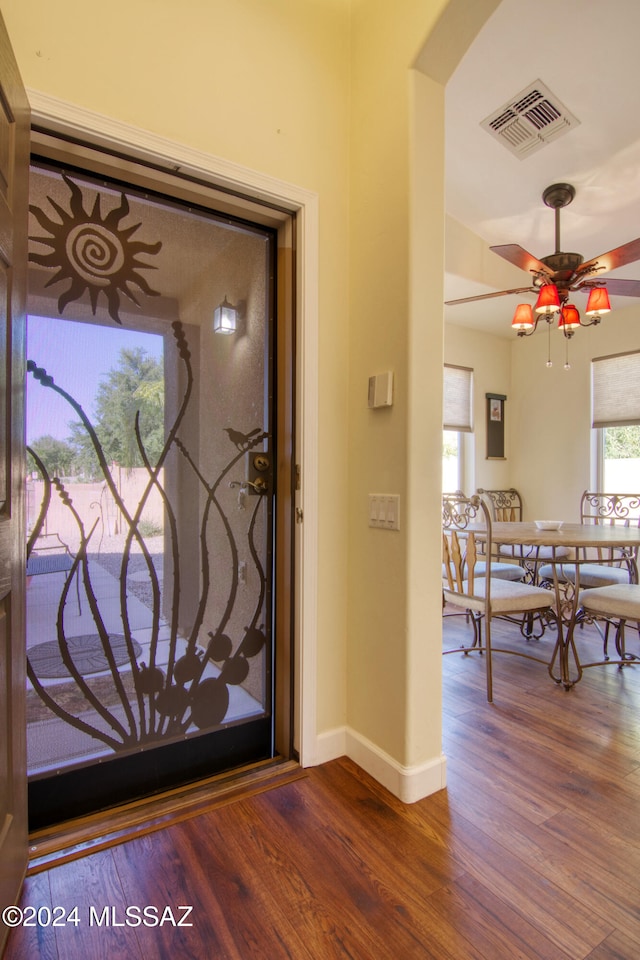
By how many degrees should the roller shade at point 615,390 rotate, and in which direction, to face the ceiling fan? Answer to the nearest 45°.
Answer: approximately 45° to its left

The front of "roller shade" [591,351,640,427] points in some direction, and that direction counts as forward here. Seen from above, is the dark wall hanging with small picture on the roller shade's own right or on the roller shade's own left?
on the roller shade's own right

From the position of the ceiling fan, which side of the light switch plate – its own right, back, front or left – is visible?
back

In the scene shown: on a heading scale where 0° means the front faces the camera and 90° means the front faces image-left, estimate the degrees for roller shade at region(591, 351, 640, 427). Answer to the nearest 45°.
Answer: approximately 45°

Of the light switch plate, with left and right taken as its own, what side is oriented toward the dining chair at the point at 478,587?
back

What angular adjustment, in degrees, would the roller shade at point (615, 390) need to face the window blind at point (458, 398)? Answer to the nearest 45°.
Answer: approximately 45° to its right

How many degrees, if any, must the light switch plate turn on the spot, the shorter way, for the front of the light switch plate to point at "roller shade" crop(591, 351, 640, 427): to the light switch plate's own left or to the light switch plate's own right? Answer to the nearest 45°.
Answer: approximately 180°

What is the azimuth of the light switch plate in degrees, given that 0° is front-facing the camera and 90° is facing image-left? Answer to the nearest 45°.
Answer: approximately 45°

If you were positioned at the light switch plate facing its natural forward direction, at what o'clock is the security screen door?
The security screen door is roughly at 1 o'clock from the light switch plate.

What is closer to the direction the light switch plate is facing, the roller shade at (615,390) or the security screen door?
the security screen door
